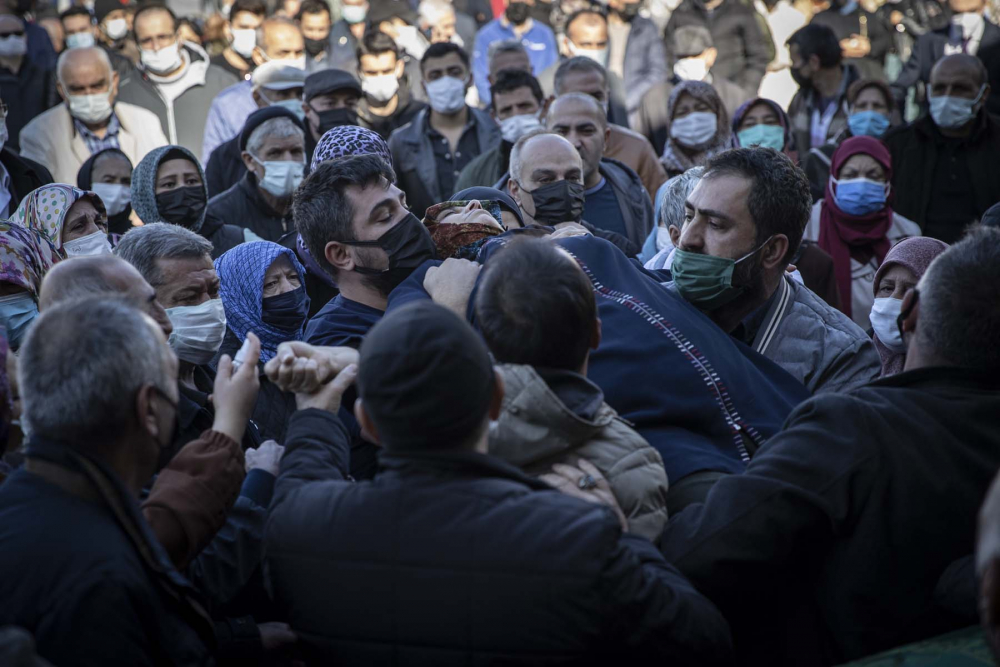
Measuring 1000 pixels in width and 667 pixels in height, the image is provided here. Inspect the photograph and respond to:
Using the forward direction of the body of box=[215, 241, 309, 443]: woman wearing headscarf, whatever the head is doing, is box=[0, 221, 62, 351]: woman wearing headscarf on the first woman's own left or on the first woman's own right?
on the first woman's own right

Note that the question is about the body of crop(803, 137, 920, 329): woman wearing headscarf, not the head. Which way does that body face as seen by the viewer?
toward the camera

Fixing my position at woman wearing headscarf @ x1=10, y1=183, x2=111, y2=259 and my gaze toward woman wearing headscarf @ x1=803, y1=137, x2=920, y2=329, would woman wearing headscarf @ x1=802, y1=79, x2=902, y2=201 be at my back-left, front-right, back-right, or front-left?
front-left

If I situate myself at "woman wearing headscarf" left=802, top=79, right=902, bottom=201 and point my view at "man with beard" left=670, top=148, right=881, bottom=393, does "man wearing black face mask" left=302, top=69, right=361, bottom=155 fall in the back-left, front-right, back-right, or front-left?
front-right

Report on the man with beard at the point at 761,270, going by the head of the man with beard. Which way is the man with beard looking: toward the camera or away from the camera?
toward the camera

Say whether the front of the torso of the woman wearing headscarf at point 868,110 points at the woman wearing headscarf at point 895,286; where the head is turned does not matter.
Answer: yes

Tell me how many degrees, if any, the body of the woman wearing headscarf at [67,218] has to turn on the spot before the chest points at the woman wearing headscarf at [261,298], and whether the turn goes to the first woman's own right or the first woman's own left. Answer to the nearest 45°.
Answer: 0° — they already face them

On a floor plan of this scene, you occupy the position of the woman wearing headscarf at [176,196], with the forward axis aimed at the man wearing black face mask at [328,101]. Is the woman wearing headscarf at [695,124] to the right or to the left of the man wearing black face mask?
right

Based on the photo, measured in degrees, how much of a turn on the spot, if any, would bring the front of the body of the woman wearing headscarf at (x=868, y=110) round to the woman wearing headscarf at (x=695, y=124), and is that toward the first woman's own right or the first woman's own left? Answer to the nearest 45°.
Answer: approximately 45° to the first woman's own right

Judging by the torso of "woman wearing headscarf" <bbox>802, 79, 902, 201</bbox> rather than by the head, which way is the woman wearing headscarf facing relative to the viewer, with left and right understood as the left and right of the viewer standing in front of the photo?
facing the viewer

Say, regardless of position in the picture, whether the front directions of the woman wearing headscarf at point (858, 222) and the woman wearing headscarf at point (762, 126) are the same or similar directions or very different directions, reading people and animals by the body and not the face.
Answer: same or similar directions

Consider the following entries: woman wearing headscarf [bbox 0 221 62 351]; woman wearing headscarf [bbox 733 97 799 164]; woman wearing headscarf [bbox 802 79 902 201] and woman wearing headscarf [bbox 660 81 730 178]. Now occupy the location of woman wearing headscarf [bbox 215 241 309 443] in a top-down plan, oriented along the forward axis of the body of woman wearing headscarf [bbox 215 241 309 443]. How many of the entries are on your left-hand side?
3

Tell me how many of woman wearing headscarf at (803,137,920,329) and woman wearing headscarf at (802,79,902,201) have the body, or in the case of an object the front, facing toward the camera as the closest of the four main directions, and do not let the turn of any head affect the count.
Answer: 2

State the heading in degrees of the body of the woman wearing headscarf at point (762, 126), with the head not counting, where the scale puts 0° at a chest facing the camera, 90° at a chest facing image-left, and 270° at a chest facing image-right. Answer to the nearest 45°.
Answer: approximately 0°

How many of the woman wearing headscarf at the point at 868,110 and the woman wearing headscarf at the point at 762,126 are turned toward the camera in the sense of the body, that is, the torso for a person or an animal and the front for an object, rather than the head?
2
